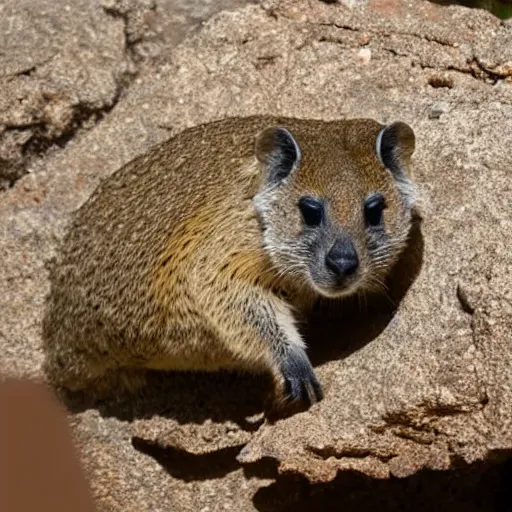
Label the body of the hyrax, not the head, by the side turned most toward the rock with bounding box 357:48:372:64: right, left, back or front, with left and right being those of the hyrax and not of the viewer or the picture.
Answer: left

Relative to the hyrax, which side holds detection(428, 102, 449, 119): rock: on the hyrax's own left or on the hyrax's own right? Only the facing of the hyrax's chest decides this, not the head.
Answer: on the hyrax's own left

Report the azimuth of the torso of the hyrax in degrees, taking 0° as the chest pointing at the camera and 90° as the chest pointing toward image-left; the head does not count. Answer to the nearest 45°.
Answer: approximately 315°
